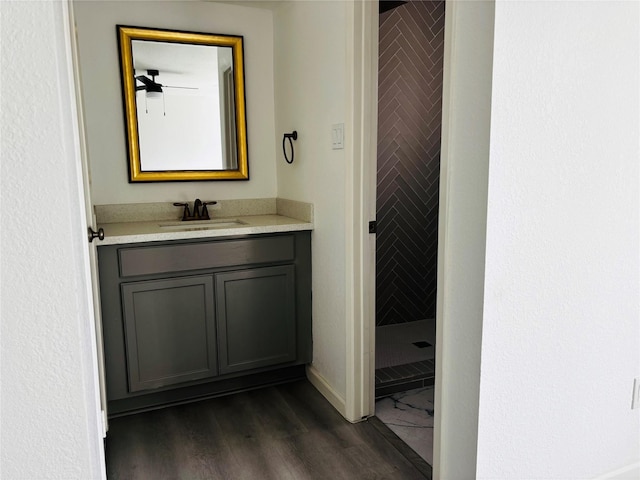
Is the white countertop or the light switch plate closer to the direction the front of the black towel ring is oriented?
the white countertop

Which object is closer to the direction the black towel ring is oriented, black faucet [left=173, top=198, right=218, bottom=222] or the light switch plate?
the black faucet

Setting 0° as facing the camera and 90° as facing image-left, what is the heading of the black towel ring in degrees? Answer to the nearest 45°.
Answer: approximately 90°

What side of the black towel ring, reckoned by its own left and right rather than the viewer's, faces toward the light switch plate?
left

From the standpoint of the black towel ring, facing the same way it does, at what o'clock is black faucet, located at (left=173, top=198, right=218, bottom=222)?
The black faucet is roughly at 12 o'clock from the black towel ring.

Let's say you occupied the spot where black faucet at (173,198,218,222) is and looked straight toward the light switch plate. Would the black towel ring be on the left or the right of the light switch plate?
left
